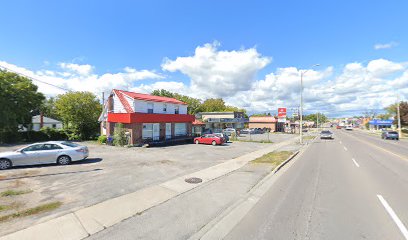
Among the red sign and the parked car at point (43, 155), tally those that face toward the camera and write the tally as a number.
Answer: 1

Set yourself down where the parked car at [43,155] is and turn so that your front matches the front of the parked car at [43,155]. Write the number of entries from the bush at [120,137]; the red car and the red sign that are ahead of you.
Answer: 0

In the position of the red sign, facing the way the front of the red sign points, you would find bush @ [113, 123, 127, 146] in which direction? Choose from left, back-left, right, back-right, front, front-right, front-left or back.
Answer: front-right

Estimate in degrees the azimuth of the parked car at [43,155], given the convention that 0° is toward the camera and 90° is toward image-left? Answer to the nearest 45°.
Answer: approximately 90°

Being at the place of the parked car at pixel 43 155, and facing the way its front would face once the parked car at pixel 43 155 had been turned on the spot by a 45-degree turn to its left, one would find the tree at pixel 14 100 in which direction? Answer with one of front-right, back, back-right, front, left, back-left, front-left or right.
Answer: back-right

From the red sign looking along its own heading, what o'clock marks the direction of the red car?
The red car is roughly at 1 o'clock from the red sign.

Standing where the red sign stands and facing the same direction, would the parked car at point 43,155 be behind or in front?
in front

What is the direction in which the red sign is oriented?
toward the camera

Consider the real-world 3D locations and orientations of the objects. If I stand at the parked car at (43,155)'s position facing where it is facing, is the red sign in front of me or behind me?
behind

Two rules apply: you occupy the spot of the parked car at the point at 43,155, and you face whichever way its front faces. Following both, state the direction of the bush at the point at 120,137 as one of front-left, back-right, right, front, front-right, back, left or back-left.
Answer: back-right

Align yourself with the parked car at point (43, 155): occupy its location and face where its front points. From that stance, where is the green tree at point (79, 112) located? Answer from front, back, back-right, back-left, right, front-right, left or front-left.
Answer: right

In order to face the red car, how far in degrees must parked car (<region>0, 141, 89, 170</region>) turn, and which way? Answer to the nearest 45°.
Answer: approximately 180°

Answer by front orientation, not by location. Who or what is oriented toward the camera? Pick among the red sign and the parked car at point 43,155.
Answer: the red sign

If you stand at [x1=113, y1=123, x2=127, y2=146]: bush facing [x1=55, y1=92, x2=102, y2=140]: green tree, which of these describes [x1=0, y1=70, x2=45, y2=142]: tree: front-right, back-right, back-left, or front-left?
front-left
